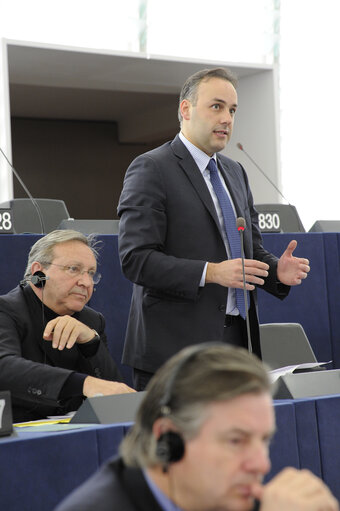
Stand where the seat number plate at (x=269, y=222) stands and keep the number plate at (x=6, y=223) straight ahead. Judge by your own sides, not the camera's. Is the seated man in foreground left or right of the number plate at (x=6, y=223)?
left

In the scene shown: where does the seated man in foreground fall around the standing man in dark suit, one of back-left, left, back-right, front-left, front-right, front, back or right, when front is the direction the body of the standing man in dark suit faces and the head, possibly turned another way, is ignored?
front-right

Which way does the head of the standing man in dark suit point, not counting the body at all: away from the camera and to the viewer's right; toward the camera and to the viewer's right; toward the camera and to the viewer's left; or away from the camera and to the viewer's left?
toward the camera and to the viewer's right

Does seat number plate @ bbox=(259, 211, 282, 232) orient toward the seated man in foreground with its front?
yes

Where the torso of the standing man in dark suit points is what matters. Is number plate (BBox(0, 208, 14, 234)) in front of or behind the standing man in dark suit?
behind

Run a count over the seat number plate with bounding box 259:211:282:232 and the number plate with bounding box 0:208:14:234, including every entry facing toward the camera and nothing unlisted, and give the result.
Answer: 2

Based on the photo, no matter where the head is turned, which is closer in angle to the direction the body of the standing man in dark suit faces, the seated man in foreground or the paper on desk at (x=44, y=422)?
the seated man in foreground

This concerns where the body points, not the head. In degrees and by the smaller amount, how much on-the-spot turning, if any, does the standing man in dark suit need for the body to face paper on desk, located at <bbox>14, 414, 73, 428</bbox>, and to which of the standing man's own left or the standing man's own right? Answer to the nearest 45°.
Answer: approximately 90° to the standing man's own right

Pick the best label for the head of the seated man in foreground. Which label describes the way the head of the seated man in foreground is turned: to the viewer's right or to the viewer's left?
to the viewer's right
